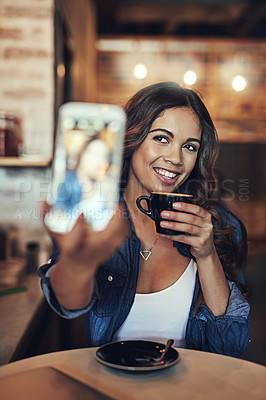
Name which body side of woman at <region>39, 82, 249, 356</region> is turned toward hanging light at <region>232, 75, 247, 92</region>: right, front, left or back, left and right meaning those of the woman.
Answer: back

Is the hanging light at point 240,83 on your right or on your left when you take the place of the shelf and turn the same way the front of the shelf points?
on your left

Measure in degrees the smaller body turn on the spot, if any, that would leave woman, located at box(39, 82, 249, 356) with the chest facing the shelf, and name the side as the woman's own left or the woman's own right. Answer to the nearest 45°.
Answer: approximately 135° to the woman's own right

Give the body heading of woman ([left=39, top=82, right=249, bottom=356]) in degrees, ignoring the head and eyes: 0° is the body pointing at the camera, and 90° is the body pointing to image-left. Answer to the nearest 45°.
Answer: approximately 0°
